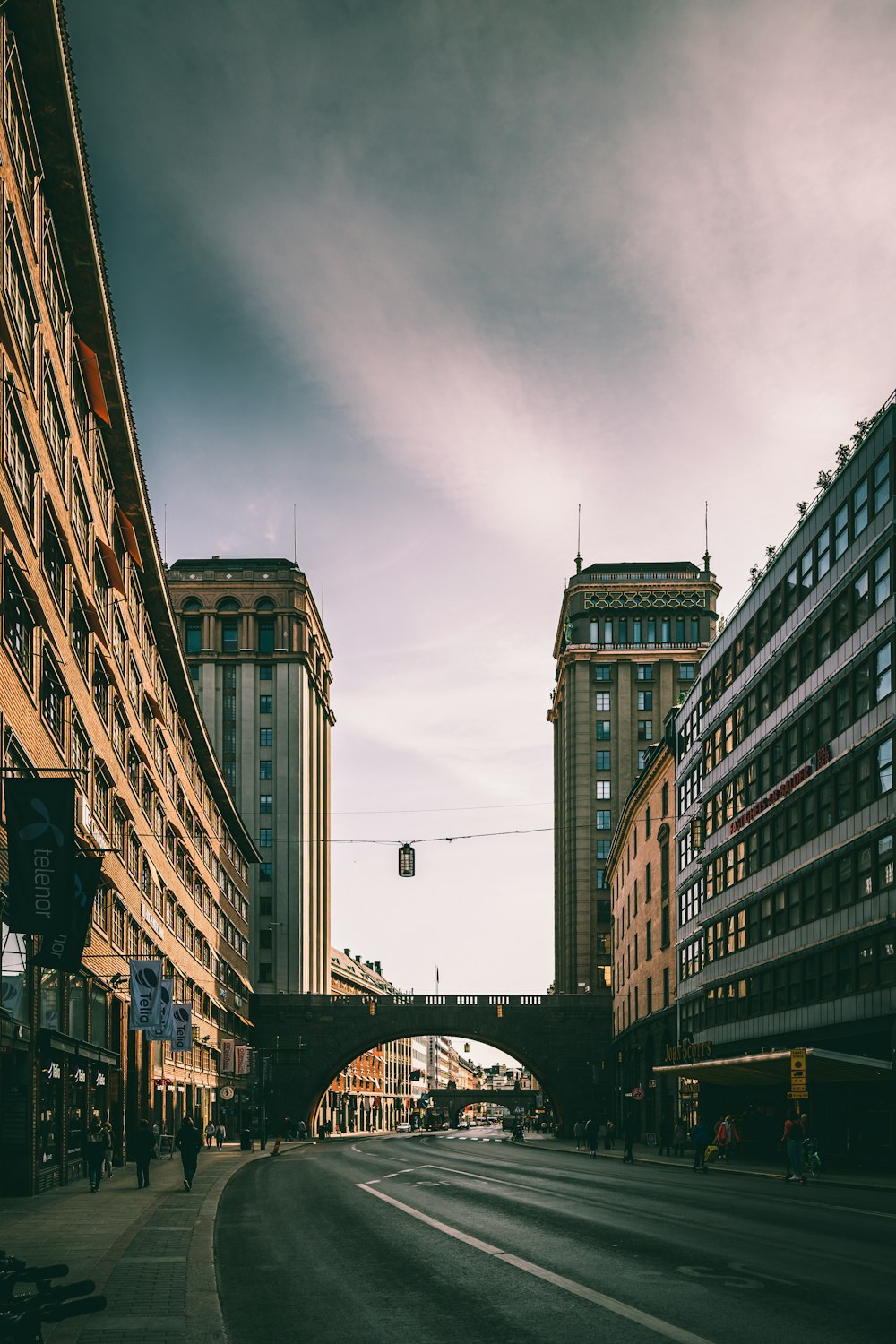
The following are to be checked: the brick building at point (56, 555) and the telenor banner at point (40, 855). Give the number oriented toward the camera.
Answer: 1

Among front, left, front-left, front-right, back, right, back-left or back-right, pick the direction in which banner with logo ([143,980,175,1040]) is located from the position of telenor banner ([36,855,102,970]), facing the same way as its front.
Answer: back

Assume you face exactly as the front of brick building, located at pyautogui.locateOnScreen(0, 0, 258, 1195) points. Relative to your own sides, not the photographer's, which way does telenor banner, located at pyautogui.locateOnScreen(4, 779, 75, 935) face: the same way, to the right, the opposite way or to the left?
to the right

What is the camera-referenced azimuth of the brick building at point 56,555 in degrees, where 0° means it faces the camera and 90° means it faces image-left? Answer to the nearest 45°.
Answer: approximately 270°

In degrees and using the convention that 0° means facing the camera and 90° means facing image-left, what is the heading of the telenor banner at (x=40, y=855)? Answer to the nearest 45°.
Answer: approximately 0°

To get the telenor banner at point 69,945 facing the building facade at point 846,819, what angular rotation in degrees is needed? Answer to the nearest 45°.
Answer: approximately 135° to its left

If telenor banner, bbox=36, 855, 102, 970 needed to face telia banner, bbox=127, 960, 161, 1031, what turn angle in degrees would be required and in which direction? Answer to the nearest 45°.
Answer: approximately 180°

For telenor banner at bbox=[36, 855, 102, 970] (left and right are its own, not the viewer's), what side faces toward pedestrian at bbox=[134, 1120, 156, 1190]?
back

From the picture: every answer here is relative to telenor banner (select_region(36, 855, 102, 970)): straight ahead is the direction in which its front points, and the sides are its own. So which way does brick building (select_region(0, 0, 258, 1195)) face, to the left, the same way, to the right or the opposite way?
to the left

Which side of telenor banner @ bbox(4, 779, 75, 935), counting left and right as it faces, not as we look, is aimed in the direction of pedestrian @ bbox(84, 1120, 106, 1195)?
back
